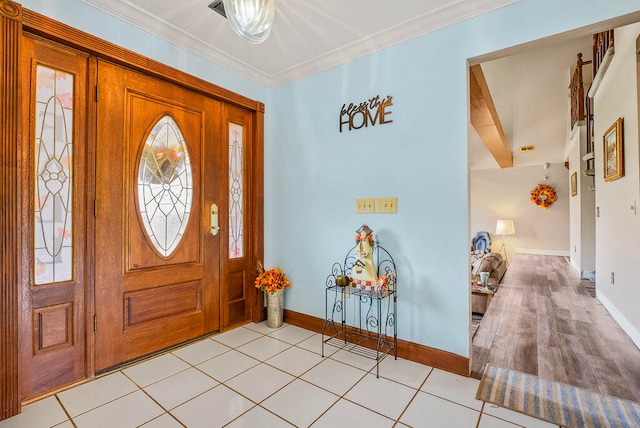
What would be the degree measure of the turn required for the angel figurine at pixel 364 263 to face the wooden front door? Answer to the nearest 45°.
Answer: approximately 45° to its right

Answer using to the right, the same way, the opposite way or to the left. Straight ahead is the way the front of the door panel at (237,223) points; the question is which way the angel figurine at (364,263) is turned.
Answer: to the right

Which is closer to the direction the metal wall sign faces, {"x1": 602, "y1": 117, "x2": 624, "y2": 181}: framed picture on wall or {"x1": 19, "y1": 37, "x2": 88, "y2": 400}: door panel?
the door panel

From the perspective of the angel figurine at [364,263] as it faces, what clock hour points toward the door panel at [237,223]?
The door panel is roughly at 2 o'clock from the angel figurine.

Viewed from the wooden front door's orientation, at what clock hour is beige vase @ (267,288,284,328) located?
The beige vase is roughly at 10 o'clock from the wooden front door.

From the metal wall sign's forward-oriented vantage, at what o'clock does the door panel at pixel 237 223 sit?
The door panel is roughly at 2 o'clock from the metal wall sign.
